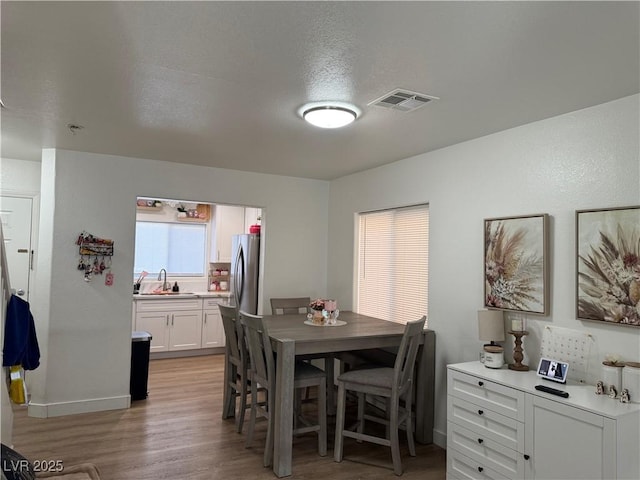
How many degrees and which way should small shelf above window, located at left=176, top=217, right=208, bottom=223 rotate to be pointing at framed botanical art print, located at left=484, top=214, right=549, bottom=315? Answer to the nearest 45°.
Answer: approximately 45° to its left

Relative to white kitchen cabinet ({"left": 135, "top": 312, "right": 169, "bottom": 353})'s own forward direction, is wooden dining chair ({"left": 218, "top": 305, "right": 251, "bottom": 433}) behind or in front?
in front

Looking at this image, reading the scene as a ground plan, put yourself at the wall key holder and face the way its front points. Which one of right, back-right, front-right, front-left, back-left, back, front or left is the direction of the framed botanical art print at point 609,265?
front-left

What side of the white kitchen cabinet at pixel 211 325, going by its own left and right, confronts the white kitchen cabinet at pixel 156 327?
right

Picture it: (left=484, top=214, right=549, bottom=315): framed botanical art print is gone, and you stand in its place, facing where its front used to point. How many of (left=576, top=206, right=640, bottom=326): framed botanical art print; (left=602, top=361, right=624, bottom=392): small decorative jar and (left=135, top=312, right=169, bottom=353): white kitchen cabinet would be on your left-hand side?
2

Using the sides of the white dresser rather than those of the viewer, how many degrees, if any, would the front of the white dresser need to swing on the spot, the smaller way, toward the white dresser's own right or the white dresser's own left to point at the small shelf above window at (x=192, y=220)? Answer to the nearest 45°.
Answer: approximately 90° to the white dresser's own right

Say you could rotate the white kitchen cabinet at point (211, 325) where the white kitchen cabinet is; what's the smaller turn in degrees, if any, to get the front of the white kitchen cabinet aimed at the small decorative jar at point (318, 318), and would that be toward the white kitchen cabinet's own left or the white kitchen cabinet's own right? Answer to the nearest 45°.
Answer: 0° — it already faces it

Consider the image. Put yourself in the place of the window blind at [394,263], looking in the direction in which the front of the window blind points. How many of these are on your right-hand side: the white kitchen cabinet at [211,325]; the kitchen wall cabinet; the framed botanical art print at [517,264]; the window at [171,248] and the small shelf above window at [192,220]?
4

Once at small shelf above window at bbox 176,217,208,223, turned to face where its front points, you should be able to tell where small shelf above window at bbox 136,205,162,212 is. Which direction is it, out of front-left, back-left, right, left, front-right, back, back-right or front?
right
